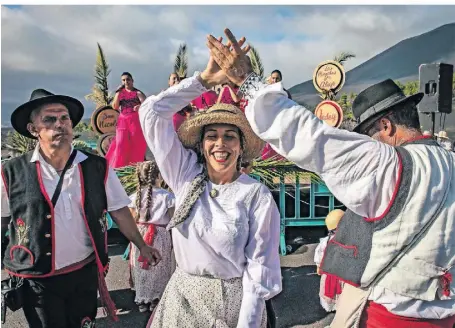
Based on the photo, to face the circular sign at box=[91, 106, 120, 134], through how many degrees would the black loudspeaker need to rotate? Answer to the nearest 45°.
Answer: approximately 90° to its right

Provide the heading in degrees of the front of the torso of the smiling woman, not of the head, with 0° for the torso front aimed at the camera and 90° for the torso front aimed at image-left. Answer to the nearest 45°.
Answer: approximately 0°

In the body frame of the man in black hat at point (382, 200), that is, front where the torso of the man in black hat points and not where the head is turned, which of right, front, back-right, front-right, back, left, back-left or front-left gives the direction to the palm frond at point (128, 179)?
front

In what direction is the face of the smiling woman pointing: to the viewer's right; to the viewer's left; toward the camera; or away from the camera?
toward the camera

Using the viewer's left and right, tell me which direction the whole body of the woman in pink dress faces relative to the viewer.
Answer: facing the viewer

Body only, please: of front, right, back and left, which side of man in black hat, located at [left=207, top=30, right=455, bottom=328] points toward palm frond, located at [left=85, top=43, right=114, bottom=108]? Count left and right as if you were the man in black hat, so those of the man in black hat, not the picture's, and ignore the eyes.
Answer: front

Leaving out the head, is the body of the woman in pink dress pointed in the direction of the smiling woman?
yes

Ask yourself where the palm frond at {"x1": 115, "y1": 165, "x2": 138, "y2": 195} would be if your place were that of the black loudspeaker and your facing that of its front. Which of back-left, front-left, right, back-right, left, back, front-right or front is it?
right

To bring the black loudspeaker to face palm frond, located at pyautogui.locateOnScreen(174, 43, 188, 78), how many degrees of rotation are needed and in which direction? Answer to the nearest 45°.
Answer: approximately 135° to its right

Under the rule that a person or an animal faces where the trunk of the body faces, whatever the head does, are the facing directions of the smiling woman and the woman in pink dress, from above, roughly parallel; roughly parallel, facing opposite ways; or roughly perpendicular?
roughly parallel

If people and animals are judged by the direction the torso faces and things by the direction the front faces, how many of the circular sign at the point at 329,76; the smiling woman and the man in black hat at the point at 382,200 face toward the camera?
2

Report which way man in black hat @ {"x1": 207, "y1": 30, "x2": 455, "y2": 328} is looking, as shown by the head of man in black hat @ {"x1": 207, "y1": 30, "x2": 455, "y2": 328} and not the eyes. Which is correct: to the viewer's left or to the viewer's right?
to the viewer's left

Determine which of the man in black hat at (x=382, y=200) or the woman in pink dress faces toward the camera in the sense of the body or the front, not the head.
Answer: the woman in pink dress

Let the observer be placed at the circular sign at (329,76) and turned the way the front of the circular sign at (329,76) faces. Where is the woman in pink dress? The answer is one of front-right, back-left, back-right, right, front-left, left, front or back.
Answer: front-right

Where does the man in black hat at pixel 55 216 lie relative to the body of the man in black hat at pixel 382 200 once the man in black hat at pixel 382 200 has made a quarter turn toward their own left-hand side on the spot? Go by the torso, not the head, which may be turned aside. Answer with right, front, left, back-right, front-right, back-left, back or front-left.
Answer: front-right

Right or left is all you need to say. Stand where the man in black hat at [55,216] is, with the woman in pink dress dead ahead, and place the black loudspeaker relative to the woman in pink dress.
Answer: right

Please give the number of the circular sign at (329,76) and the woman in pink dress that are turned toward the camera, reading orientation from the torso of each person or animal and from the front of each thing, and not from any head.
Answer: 2

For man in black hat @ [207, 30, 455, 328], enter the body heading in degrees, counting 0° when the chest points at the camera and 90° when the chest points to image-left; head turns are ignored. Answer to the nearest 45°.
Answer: approximately 135°
